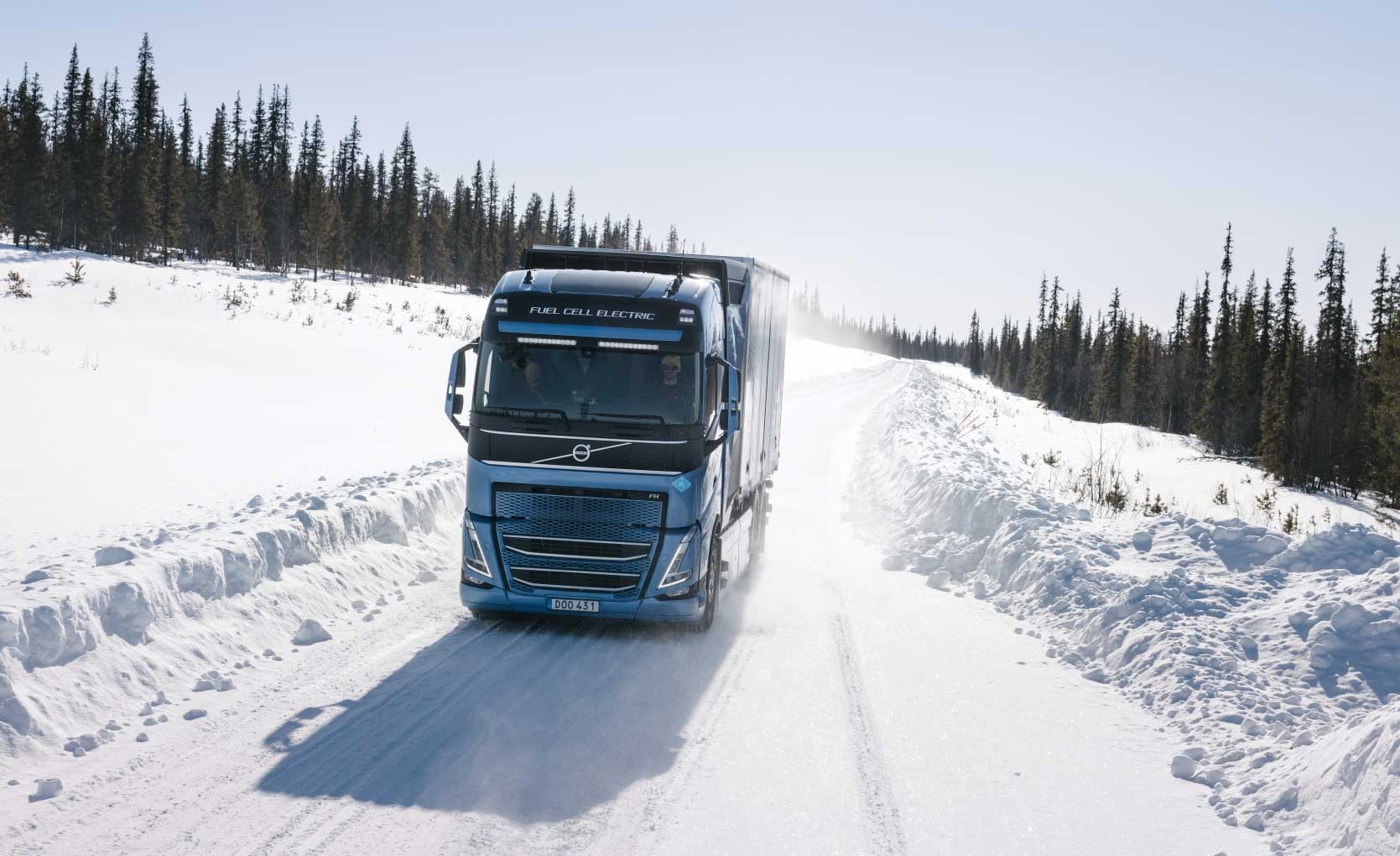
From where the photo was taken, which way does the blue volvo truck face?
toward the camera

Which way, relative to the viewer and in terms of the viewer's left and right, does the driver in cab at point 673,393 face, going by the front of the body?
facing the viewer
